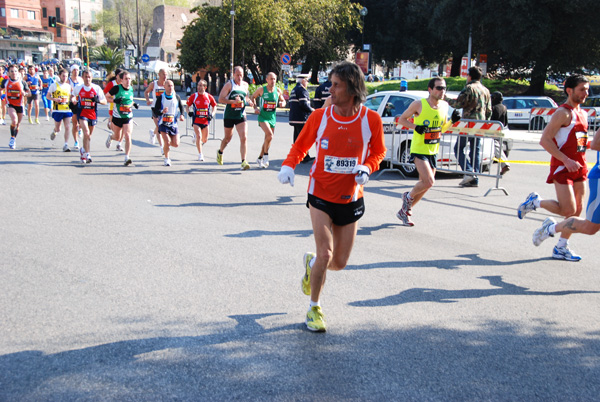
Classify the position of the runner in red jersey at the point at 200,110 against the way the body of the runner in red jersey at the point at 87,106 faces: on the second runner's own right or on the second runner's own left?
on the second runner's own left

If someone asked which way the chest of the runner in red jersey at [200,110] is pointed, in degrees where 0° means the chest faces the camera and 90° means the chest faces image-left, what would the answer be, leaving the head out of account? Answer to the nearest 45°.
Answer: approximately 0°

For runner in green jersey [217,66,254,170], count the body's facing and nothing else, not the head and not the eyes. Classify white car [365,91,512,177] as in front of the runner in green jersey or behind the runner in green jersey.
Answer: in front

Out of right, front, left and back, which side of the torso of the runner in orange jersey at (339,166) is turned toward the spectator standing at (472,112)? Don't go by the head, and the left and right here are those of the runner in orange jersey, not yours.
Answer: back

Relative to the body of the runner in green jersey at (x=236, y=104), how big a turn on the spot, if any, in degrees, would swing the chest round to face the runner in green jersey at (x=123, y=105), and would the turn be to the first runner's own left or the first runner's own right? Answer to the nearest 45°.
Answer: approximately 135° to the first runner's own right

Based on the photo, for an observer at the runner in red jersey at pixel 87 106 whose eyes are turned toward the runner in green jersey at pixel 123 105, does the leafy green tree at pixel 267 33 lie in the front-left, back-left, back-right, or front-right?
back-left

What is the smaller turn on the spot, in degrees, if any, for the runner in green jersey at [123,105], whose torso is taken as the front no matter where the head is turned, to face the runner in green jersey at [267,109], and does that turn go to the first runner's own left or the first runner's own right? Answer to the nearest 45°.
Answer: approximately 45° to the first runner's own left

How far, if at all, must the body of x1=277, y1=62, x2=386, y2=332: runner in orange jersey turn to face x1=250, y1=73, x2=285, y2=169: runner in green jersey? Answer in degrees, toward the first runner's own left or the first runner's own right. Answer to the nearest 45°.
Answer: approximately 180°

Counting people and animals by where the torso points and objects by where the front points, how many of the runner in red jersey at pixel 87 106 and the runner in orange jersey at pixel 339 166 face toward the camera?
2

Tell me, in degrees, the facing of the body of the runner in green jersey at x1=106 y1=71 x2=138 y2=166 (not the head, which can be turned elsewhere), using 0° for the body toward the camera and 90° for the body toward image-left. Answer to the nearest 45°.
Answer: approximately 315°
